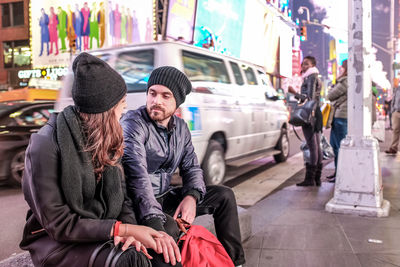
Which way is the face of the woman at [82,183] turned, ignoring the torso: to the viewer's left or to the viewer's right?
to the viewer's right

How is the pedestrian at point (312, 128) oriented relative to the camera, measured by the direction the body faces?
to the viewer's left

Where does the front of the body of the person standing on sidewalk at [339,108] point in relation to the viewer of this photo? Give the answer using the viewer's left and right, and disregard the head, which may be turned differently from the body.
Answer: facing the viewer and to the left of the viewer

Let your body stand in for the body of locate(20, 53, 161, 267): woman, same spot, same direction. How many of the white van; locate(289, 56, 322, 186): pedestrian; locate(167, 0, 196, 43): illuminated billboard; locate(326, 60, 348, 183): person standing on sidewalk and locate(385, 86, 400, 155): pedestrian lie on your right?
0
